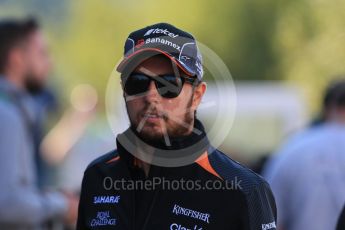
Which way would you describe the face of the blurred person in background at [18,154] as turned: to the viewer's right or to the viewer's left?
to the viewer's right

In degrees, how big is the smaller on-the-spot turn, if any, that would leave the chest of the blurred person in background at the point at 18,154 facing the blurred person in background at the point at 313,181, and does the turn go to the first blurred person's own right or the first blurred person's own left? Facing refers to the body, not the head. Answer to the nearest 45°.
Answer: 0° — they already face them

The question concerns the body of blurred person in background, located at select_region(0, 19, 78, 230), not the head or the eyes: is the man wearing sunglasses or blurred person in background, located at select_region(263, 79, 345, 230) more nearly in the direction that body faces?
the blurred person in background

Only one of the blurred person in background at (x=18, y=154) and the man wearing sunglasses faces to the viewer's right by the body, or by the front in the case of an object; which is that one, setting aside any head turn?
the blurred person in background

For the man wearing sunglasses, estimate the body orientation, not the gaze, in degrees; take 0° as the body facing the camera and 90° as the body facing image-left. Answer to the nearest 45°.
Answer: approximately 45°

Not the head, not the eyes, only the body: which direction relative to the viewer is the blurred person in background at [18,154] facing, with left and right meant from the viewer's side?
facing to the right of the viewer

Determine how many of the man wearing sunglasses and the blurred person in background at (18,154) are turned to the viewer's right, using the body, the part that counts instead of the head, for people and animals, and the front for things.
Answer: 1
